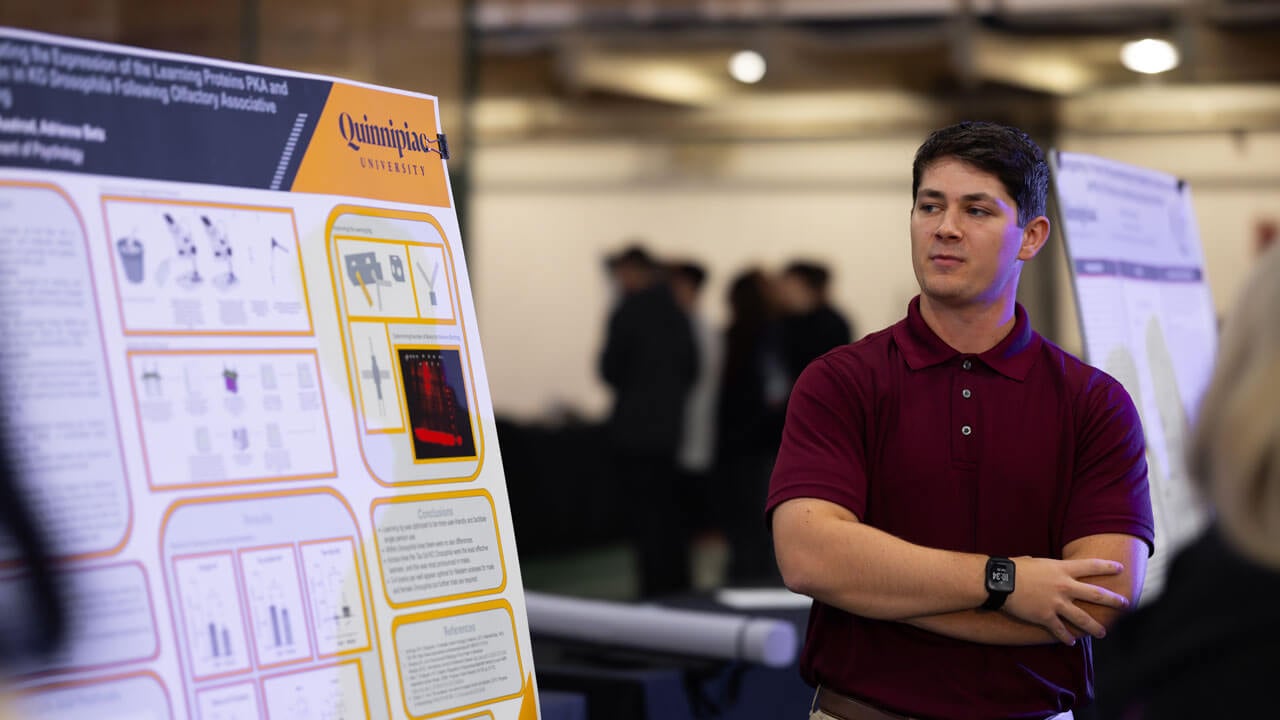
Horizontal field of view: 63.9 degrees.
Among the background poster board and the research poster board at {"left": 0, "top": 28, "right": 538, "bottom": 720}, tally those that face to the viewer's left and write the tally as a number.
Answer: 0

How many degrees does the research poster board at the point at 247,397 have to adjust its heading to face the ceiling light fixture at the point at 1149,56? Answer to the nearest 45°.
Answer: approximately 90° to its left

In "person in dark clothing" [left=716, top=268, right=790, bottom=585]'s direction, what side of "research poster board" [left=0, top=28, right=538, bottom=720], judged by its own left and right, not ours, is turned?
left

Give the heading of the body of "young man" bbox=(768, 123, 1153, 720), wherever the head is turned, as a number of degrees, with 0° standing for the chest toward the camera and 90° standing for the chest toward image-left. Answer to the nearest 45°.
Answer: approximately 0°

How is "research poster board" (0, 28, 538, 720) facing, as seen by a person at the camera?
facing the viewer and to the right of the viewer

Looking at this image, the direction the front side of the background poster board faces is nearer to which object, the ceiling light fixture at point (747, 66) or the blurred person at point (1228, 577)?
the blurred person

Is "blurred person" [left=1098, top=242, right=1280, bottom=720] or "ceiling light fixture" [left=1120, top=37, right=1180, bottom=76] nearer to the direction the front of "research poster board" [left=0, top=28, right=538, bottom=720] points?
the blurred person

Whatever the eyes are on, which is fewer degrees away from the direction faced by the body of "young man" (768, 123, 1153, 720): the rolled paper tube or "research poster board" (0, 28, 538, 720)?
the research poster board

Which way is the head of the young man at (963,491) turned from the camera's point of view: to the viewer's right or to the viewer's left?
to the viewer's left

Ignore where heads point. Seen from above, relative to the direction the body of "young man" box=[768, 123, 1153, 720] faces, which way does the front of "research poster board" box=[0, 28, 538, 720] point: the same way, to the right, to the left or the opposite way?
to the left

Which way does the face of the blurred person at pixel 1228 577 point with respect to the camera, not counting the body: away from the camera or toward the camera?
away from the camera
